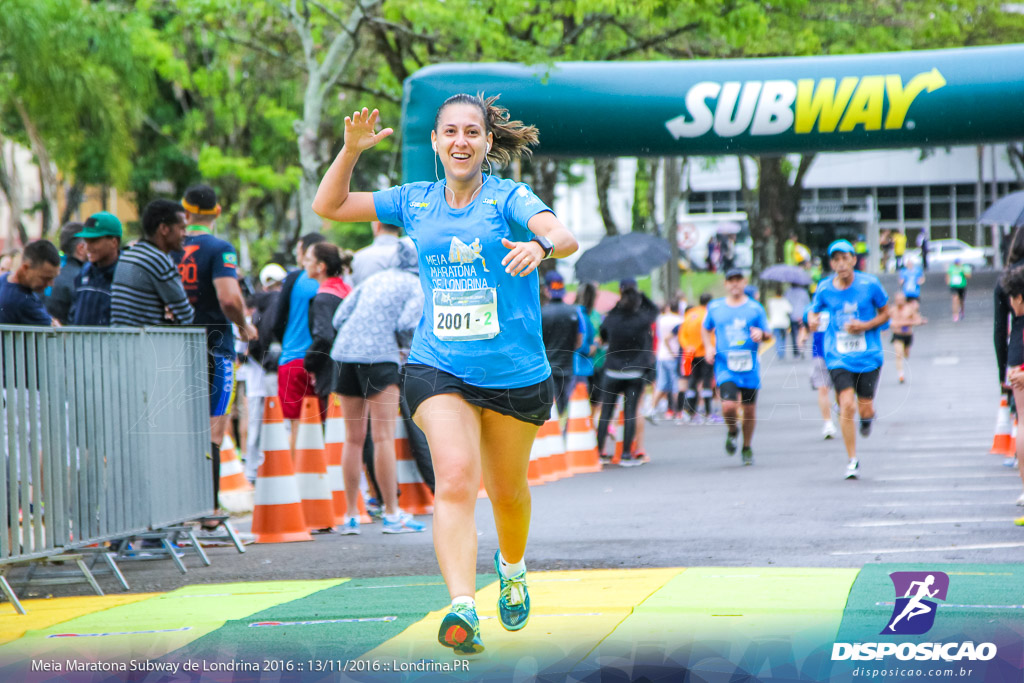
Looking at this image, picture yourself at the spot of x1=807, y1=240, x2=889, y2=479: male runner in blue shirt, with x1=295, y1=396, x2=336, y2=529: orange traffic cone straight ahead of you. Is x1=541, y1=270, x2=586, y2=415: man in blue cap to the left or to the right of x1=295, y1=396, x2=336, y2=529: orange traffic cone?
right

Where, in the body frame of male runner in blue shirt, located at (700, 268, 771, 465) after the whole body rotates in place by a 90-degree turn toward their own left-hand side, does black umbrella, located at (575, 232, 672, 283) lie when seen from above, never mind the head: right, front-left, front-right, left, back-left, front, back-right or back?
back-left

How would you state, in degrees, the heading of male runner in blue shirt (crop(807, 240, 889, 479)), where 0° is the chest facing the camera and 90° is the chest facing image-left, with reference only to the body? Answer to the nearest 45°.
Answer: approximately 0°

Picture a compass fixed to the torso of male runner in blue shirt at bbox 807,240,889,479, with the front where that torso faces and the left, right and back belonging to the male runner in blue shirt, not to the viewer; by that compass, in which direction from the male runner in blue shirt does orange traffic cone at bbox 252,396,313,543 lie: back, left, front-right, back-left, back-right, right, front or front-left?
front-right

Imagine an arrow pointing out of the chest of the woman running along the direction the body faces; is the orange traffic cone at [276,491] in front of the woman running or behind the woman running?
behind

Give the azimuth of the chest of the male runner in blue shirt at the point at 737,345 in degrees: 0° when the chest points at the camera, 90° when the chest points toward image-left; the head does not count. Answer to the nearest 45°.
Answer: approximately 0°

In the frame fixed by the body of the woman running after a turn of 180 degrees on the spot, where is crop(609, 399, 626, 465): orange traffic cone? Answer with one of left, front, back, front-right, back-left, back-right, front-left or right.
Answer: front

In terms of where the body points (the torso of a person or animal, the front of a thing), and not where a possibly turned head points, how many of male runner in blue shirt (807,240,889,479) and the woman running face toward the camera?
2

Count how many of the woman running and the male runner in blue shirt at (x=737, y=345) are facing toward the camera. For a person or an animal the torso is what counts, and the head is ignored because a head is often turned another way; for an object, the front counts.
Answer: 2
